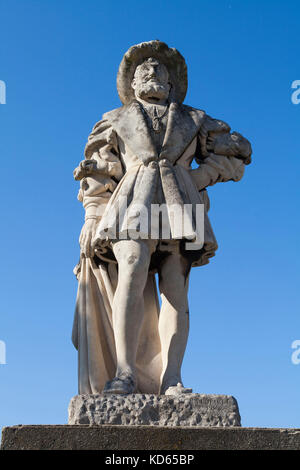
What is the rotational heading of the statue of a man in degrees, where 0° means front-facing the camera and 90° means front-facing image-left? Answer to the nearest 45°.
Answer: approximately 0°
